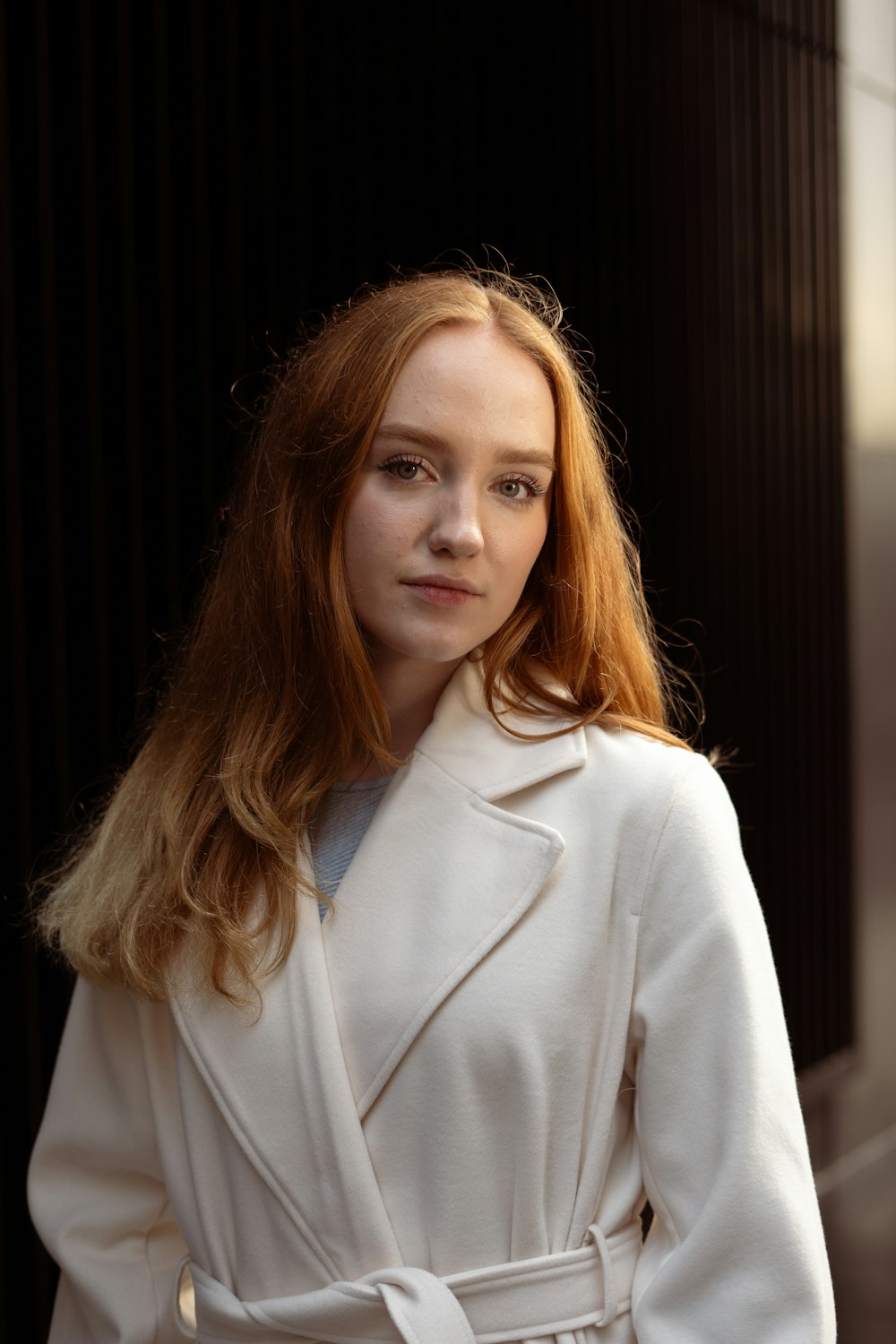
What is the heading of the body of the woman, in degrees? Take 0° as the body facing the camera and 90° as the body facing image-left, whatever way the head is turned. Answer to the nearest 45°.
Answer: approximately 0°
